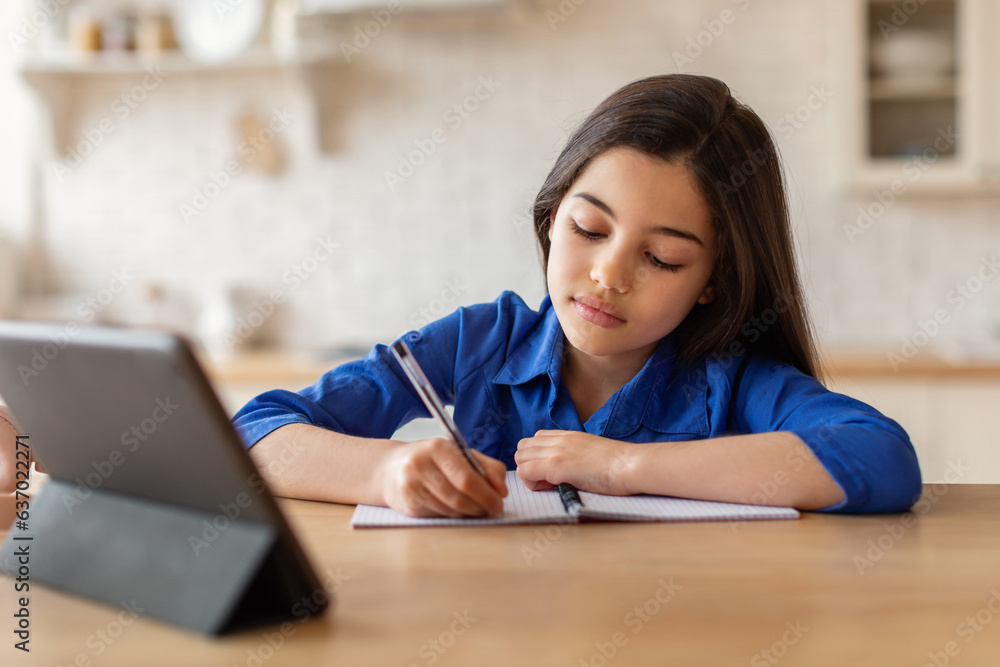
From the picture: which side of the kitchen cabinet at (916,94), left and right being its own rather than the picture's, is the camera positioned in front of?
front

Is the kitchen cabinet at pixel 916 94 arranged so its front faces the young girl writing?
yes

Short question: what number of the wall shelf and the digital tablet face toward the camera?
1

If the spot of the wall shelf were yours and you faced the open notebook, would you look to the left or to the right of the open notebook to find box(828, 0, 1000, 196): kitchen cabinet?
left

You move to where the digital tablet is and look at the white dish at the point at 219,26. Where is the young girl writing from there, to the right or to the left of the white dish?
right

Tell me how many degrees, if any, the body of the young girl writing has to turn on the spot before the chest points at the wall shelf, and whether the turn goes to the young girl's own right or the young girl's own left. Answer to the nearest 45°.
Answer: approximately 135° to the young girl's own right

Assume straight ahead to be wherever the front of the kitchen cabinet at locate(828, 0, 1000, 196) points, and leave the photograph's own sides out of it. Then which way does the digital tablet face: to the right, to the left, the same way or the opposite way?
the opposite way

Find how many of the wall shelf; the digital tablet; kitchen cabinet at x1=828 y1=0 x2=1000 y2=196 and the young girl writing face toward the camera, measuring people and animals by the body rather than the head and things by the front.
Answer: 3

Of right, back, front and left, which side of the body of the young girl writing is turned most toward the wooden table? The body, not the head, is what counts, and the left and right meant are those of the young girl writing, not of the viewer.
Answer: front

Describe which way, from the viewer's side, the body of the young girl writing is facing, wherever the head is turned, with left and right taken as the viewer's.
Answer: facing the viewer

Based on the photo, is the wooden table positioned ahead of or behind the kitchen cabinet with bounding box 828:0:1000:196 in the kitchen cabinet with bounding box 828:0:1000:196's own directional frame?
ahead

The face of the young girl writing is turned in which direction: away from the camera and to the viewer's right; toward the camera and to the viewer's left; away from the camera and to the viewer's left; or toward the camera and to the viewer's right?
toward the camera and to the viewer's left

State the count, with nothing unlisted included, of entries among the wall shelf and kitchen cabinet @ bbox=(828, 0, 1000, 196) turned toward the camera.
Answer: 2

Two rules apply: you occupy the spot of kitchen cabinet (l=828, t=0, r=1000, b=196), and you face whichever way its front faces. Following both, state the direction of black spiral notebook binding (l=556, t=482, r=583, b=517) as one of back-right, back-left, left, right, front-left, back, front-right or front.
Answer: front

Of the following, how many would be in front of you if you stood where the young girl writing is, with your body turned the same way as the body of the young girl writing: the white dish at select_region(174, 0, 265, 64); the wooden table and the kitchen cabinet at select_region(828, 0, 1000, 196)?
1

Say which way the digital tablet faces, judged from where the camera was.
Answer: facing away from the viewer and to the right of the viewer
